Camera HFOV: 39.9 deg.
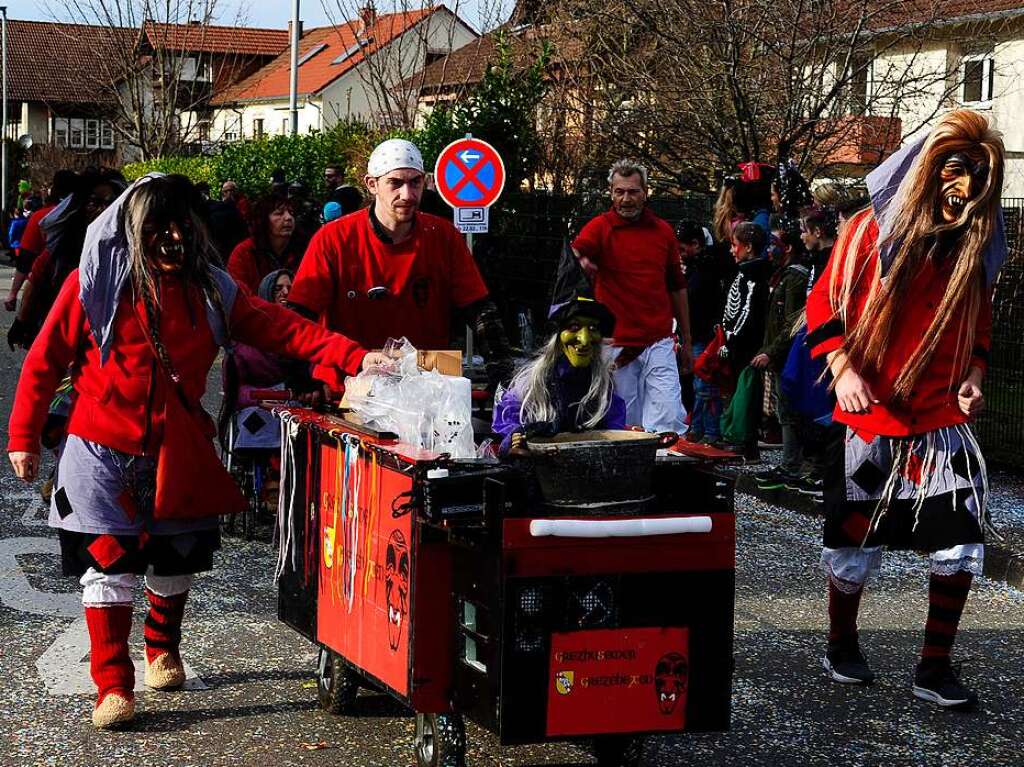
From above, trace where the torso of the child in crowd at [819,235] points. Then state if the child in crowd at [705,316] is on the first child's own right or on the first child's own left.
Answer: on the first child's own right

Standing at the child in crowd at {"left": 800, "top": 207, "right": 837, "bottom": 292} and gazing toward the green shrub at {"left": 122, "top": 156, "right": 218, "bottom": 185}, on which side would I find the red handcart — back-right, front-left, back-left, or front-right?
back-left

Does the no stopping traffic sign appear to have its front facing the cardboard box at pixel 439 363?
yes

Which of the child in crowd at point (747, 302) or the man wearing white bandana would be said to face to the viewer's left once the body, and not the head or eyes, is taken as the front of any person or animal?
the child in crowd

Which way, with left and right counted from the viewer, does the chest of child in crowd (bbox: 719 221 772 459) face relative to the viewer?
facing to the left of the viewer

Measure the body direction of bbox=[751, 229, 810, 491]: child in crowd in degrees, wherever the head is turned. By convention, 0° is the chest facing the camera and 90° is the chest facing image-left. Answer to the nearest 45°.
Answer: approximately 90°
